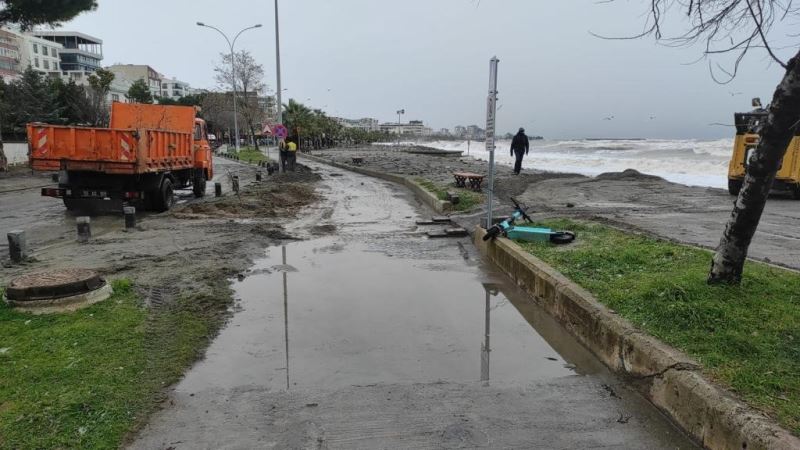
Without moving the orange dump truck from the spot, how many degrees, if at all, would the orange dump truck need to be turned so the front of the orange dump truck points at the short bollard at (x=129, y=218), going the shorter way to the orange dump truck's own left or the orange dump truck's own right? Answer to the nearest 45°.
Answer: approximately 135° to the orange dump truck's own right

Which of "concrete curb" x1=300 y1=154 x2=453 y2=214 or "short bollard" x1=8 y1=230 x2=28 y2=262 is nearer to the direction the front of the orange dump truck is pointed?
the concrete curb

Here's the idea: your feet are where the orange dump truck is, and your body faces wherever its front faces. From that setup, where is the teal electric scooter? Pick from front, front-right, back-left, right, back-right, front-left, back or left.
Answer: right

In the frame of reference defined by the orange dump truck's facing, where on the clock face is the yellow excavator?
The yellow excavator is roughly at 2 o'clock from the orange dump truck.

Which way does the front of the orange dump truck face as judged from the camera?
facing away from the viewer and to the right of the viewer

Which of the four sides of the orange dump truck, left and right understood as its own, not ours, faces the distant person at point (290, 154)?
front

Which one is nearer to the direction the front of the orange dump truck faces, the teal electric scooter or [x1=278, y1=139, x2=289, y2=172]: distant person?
the distant person

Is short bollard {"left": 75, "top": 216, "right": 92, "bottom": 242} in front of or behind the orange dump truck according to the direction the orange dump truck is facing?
behind
